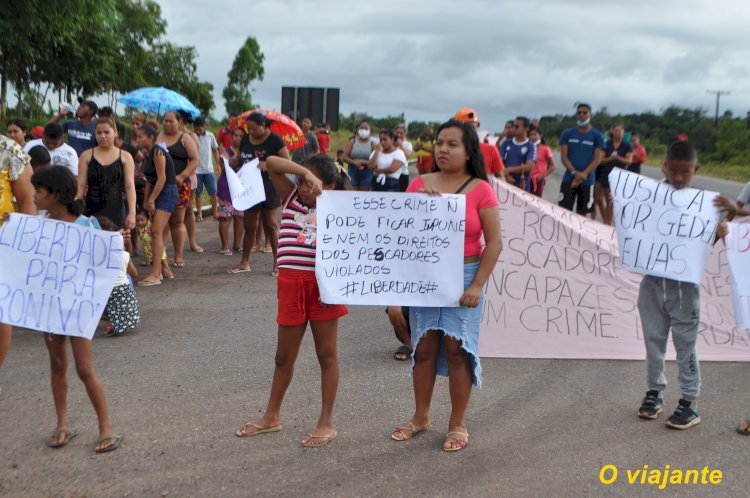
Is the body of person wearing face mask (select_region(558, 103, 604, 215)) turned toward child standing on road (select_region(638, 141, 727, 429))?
yes

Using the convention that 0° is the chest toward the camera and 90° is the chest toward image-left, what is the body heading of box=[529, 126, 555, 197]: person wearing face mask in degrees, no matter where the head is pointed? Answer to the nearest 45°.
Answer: approximately 45°

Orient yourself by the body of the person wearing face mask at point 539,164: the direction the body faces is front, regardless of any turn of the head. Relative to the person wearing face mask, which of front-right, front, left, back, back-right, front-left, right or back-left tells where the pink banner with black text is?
front-left

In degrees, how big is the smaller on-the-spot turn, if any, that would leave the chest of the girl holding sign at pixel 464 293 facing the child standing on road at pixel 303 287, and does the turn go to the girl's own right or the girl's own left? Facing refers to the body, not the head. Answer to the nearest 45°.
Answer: approximately 45° to the girl's own right

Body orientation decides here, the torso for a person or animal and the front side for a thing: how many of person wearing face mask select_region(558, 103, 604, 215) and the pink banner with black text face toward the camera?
2

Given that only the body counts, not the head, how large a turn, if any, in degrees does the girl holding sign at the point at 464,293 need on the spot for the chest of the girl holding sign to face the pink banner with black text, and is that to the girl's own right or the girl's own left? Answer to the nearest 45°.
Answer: approximately 180°

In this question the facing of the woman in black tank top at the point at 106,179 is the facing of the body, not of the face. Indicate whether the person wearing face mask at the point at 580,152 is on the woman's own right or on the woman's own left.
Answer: on the woman's own left

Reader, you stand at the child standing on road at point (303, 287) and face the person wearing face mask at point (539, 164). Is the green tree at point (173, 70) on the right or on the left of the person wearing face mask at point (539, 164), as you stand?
left

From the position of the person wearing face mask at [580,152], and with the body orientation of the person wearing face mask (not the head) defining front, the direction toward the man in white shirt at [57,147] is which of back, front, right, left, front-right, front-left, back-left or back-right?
front-right

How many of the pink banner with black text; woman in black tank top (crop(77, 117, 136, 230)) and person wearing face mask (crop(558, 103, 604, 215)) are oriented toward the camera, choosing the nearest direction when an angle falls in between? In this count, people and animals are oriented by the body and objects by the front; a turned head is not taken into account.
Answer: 3

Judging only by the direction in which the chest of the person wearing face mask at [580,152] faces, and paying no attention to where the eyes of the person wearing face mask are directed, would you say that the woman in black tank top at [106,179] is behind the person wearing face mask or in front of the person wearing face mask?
in front

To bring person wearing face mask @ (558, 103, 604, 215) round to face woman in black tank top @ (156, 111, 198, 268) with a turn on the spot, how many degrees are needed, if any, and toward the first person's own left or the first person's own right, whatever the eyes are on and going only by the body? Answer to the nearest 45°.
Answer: approximately 45° to the first person's own right

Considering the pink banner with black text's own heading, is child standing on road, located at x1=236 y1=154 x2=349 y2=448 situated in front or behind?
in front
